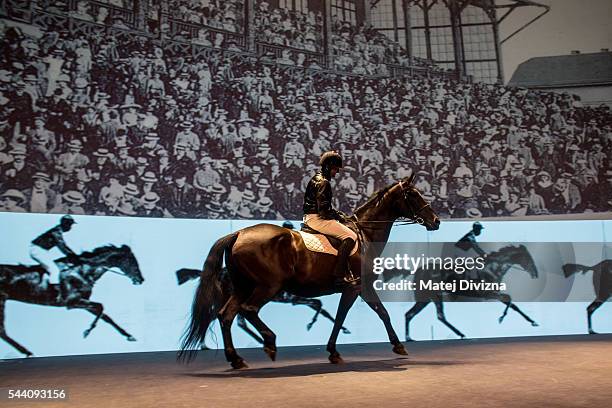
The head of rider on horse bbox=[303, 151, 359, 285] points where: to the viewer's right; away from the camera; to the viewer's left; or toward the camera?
to the viewer's right

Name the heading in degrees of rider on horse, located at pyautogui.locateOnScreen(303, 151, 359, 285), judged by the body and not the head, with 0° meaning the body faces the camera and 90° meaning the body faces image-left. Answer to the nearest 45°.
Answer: approximately 270°

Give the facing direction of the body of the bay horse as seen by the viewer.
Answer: to the viewer's right
